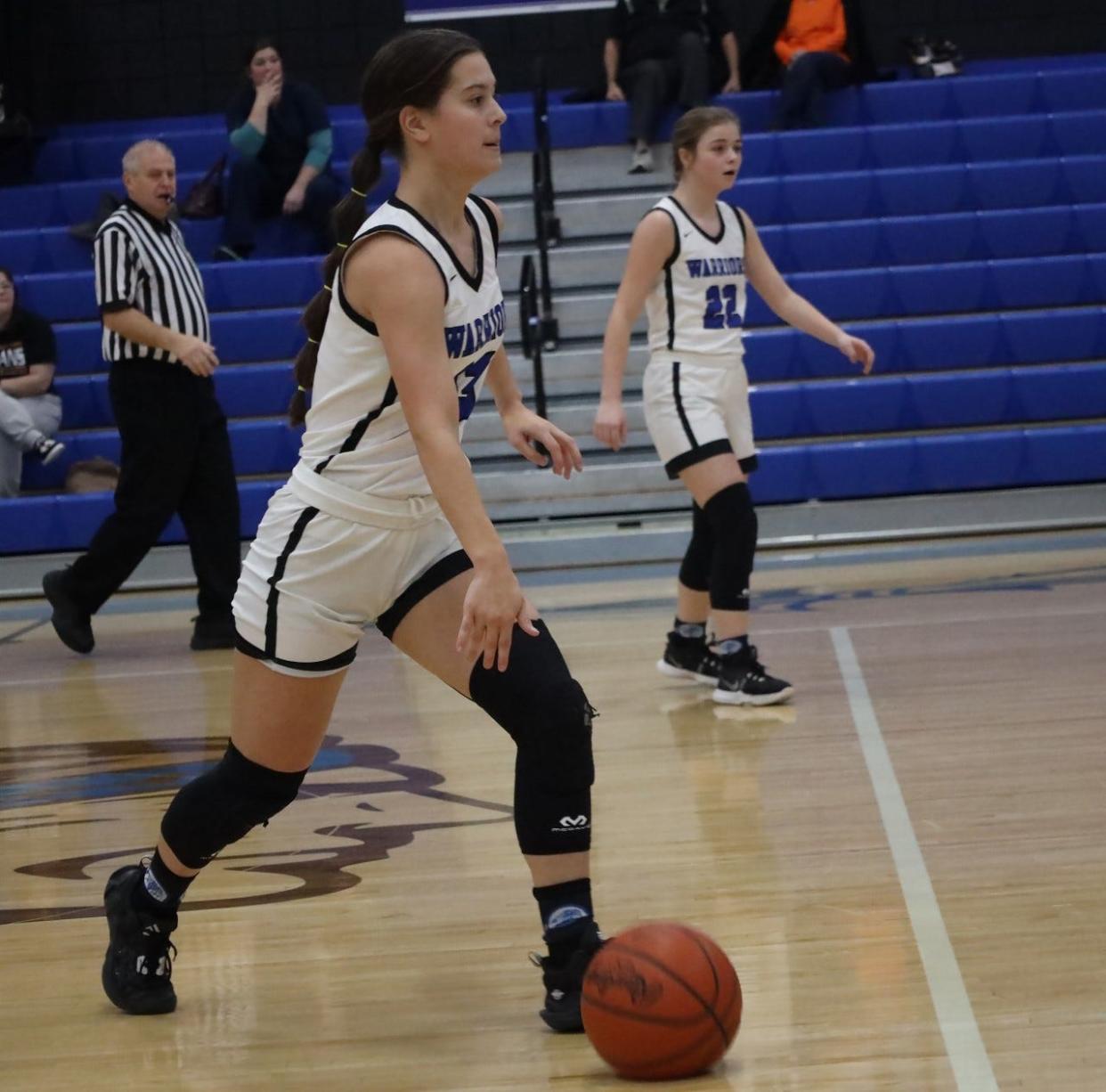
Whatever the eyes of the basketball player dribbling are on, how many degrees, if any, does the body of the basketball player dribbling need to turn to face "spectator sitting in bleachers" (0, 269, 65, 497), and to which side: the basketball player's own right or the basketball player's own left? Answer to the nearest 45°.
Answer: approximately 135° to the basketball player's own left

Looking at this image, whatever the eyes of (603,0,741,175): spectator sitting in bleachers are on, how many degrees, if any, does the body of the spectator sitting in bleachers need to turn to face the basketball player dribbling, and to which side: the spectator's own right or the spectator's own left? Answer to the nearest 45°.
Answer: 0° — they already face them

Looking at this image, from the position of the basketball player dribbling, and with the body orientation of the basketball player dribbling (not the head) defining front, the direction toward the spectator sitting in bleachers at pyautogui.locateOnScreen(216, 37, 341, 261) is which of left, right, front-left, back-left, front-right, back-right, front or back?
back-left

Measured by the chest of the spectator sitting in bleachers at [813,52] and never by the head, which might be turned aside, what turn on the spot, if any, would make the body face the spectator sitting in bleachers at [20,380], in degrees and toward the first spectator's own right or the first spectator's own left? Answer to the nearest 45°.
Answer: approximately 45° to the first spectator's own right

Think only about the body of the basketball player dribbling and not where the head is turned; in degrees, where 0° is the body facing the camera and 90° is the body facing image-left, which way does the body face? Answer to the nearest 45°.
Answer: approximately 315°

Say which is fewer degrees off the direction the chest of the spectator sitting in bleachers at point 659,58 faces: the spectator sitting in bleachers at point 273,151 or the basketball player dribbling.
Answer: the basketball player dribbling

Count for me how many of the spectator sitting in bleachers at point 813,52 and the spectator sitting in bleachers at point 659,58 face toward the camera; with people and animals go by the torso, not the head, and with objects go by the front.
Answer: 2

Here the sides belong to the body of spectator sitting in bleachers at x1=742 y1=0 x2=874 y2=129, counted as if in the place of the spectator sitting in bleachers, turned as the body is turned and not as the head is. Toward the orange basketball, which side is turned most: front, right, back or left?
front

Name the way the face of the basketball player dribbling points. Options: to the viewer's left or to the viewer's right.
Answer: to the viewer's right

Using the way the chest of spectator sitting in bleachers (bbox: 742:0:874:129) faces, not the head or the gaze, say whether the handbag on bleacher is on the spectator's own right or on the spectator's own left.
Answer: on the spectator's own right

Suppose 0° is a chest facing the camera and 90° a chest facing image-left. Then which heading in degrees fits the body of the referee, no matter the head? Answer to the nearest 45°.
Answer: approximately 315°

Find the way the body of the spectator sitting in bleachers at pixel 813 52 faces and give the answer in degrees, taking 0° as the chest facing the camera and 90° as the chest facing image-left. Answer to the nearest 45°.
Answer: approximately 0°

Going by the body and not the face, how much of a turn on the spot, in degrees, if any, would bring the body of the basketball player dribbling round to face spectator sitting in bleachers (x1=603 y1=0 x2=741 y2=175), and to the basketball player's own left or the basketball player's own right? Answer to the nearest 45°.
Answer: approximately 135° to the basketball player's own left
